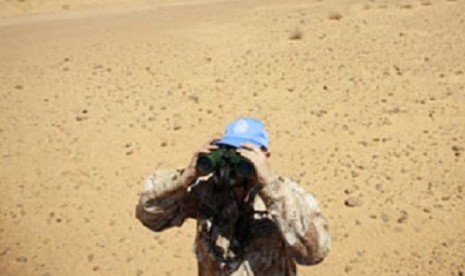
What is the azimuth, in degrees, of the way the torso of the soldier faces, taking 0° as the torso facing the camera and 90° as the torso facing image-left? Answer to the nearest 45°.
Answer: approximately 45°

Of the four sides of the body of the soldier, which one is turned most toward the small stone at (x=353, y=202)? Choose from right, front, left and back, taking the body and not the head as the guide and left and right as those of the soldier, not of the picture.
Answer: back
